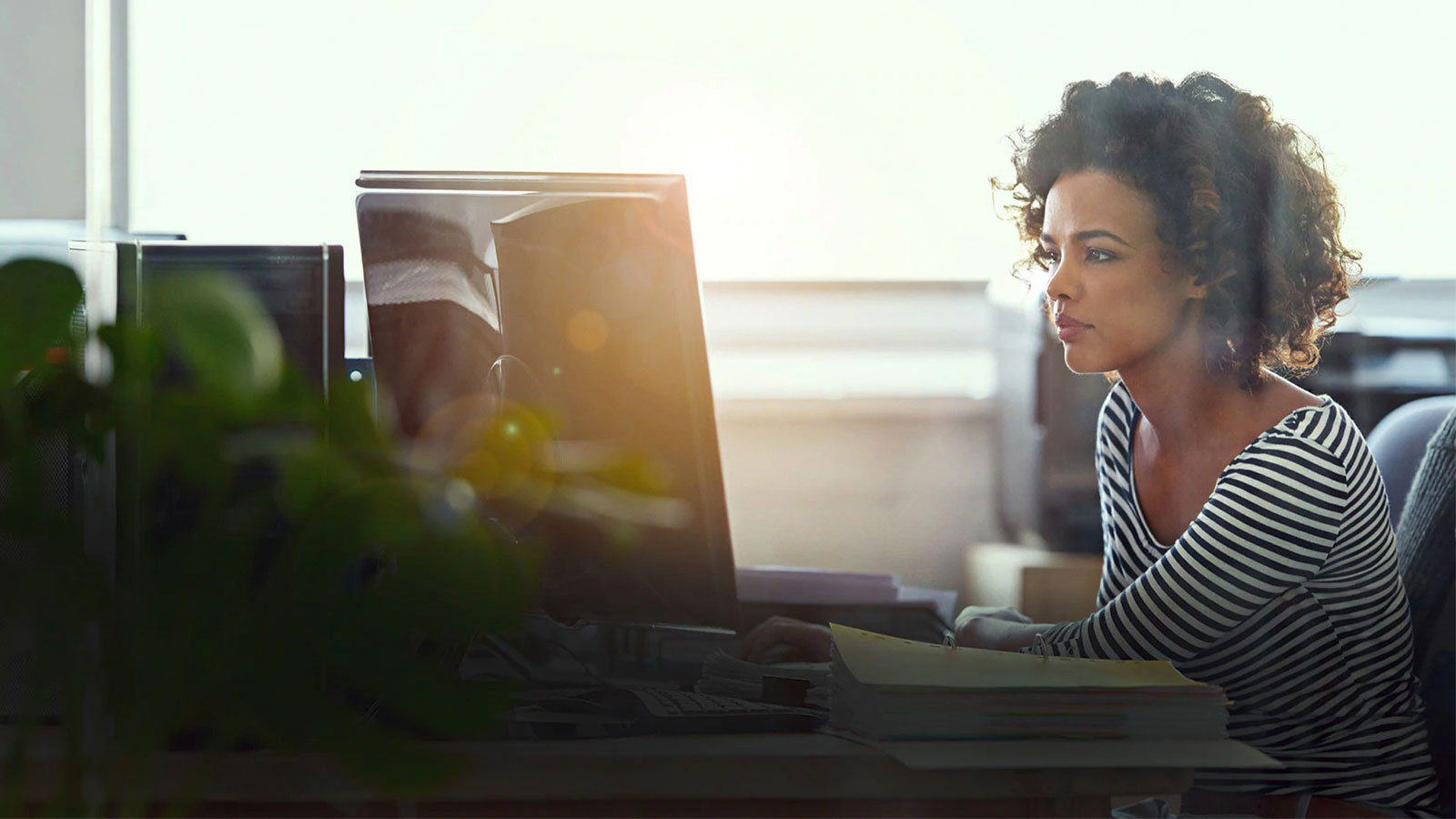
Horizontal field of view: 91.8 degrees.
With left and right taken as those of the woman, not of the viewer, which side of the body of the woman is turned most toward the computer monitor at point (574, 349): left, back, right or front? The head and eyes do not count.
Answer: front

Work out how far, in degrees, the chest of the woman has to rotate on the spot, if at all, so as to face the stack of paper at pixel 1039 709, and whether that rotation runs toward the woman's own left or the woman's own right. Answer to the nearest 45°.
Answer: approximately 45° to the woman's own left

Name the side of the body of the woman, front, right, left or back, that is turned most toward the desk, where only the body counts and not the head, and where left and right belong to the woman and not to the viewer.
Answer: front

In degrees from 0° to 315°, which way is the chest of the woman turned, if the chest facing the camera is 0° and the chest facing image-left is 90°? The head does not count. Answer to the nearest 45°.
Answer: approximately 45°

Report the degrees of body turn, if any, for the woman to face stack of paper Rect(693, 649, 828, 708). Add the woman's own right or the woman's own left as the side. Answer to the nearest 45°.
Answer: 0° — they already face it

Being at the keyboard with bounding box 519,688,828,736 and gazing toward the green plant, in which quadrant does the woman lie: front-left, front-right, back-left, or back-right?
back-left
